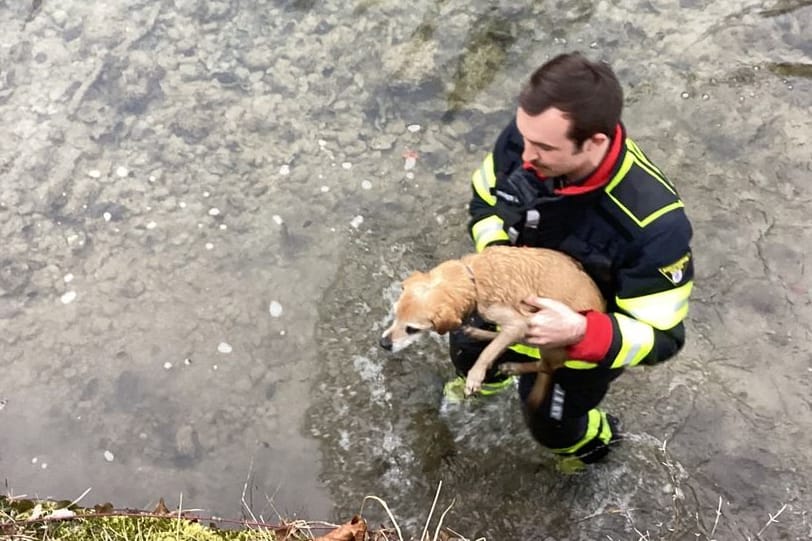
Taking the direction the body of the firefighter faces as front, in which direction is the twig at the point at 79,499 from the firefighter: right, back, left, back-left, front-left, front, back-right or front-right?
front-right

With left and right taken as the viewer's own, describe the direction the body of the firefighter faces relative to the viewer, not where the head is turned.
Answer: facing the viewer and to the left of the viewer

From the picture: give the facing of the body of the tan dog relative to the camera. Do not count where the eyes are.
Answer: to the viewer's left

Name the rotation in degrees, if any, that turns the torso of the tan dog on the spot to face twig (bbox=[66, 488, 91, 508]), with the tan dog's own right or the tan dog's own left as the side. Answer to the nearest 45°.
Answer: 0° — it already faces it
